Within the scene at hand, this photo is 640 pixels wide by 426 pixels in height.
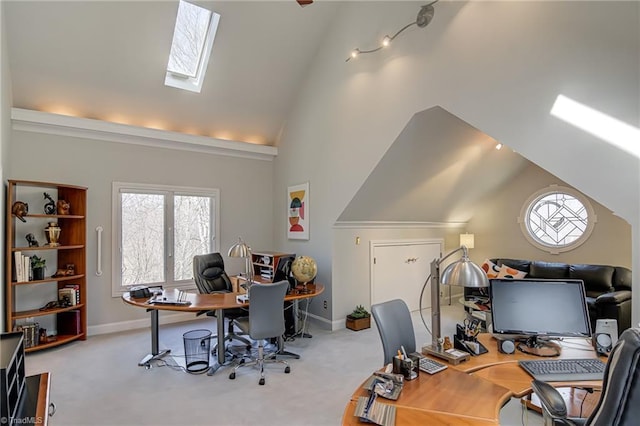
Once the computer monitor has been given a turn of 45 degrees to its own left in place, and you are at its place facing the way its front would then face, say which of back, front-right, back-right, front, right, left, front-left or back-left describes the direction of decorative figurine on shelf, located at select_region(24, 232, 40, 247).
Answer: back-right

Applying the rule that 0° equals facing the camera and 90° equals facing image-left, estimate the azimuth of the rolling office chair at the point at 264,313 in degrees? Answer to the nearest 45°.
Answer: approximately 135°

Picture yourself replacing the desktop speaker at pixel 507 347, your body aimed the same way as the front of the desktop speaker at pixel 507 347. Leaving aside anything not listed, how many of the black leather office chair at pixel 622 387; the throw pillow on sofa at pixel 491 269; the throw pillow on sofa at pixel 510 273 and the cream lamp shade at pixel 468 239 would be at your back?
3

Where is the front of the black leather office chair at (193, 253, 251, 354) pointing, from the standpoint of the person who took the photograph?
facing the viewer and to the right of the viewer

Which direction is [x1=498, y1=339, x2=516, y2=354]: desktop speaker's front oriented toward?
toward the camera

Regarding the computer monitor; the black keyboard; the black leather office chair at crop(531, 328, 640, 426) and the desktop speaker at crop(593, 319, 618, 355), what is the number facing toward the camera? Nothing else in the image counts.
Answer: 3

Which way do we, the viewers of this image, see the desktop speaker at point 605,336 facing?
facing the viewer

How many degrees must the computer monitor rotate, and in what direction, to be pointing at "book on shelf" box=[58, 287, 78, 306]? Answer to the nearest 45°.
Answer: approximately 90° to its right

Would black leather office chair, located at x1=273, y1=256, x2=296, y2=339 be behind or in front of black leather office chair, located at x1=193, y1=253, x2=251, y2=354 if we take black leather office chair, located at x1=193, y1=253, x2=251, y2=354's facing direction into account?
in front

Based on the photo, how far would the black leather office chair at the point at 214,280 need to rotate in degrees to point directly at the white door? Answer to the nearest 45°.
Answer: approximately 45° to its left

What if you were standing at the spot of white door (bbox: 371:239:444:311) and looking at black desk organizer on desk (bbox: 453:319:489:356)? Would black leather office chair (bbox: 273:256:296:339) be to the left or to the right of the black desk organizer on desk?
right

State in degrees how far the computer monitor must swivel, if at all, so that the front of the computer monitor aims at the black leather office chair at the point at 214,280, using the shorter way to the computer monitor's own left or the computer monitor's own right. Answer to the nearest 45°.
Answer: approximately 90° to the computer monitor's own right

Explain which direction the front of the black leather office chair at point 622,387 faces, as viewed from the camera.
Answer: facing away from the viewer and to the left of the viewer

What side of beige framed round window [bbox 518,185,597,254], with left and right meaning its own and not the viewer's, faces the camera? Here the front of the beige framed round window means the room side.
front

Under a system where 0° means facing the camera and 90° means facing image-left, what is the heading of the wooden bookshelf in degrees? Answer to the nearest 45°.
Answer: approximately 315°

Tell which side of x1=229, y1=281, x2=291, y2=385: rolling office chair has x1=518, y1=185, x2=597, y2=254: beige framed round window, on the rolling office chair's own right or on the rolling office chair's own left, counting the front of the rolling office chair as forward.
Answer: on the rolling office chair's own right

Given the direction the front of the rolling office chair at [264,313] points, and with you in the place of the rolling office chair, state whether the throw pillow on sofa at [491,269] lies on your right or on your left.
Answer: on your right

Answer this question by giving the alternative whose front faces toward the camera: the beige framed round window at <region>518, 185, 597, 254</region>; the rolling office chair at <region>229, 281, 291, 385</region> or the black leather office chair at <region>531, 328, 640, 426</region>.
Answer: the beige framed round window

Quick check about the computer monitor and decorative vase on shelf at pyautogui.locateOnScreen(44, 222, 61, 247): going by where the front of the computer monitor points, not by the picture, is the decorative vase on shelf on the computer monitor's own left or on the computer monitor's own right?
on the computer monitor's own right
